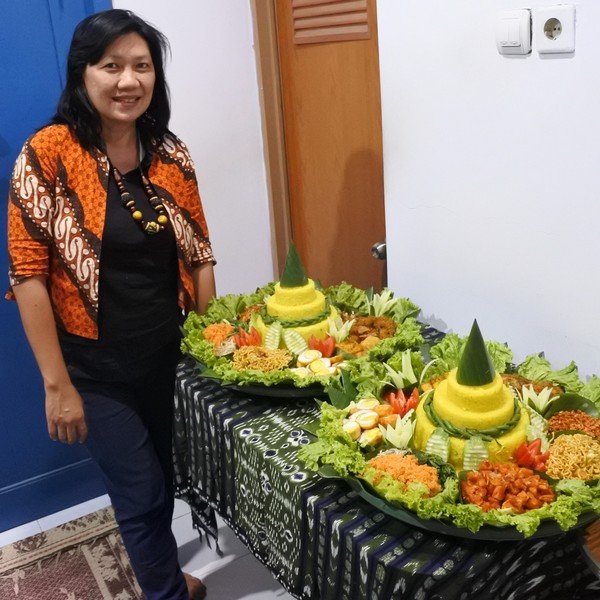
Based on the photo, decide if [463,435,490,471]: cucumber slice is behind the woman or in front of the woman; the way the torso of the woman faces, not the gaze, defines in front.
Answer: in front

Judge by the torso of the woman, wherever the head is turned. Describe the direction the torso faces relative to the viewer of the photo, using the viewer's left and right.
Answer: facing the viewer and to the right of the viewer

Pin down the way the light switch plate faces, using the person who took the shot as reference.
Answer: facing the viewer and to the left of the viewer

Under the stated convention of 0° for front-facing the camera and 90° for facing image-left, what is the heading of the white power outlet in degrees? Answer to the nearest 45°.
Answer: approximately 45°

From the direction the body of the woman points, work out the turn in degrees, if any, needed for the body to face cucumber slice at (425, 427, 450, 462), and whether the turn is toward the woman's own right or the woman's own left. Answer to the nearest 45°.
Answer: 0° — they already face it

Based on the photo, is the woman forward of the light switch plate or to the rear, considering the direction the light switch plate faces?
forward
